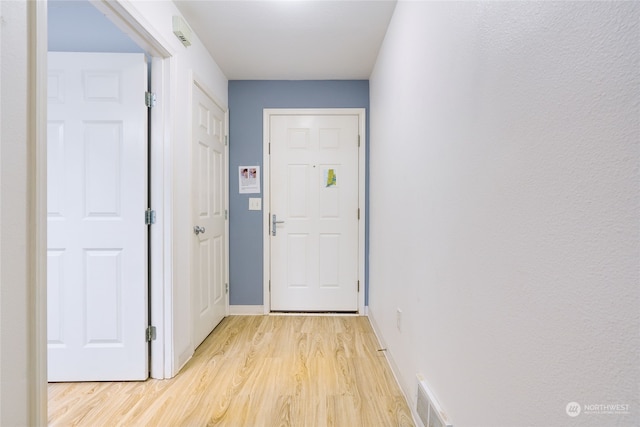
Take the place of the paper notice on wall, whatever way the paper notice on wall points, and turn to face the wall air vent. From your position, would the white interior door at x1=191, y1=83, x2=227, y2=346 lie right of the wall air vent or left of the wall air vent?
right

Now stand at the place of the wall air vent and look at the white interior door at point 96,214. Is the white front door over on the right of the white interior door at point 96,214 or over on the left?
right

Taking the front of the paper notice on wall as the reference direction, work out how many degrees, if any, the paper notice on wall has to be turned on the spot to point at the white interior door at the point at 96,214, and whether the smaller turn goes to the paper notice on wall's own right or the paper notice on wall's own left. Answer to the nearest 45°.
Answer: approximately 45° to the paper notice on wall's own right

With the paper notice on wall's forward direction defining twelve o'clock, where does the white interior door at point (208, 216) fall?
The white interior door is roughly at 1 o'clock from the paper notice on wall.

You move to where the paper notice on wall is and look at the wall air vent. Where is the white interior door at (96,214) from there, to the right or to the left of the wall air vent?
right

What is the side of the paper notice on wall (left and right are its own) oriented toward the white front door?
left

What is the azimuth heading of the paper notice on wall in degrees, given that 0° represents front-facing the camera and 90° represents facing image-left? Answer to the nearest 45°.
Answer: approximately 0°

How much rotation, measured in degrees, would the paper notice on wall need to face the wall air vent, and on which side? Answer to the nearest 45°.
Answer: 0° — it already faces it
